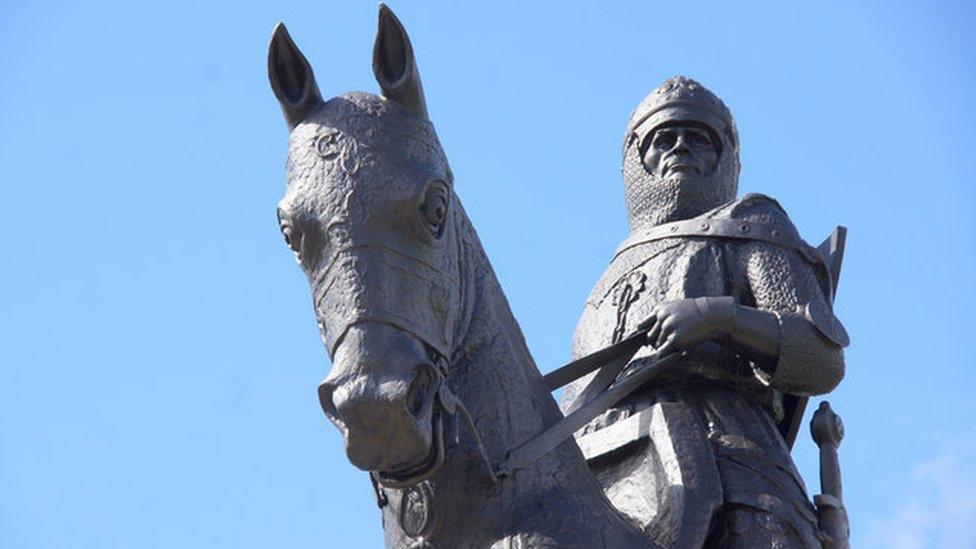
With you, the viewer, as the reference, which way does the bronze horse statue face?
facing the viewer and to the left of the viewer
